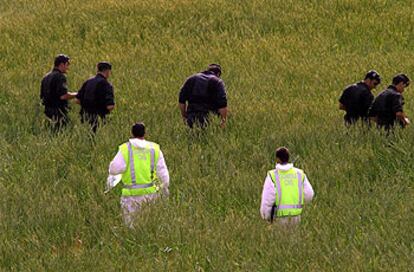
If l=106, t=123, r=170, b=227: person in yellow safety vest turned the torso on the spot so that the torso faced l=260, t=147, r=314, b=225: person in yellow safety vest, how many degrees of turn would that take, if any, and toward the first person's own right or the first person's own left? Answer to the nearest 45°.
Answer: approximately 135° to the first person's own right

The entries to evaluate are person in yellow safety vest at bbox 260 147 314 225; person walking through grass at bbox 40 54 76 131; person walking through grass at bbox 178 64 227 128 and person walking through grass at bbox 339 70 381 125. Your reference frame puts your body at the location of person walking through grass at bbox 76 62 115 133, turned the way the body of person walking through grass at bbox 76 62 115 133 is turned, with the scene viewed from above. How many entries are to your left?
1

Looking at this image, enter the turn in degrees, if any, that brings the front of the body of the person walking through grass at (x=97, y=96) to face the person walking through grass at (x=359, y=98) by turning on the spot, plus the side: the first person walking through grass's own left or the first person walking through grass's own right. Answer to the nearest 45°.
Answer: approximately 45° to the first person walking through grass's own right

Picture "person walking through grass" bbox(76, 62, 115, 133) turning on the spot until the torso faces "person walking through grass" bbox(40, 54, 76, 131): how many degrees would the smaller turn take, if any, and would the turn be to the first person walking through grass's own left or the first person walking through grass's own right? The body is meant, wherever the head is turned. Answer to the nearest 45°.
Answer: approximately 90° to the first person walking through grass's own left

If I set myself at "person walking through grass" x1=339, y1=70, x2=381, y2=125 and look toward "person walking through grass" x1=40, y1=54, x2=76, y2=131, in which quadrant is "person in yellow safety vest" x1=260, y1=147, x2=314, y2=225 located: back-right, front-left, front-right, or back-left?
front-left

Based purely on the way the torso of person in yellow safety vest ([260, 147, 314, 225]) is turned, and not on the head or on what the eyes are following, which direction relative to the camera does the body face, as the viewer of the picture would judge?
away from the camera

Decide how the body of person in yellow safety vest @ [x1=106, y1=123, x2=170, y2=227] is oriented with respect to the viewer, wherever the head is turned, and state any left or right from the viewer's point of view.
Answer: facing away from the viewer

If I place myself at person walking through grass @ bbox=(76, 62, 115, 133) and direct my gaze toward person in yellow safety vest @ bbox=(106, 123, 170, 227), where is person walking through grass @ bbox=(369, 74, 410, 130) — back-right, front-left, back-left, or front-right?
front-left

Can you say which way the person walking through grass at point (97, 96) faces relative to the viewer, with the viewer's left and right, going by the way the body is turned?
facing away from the viewer and to the right of the viewer
